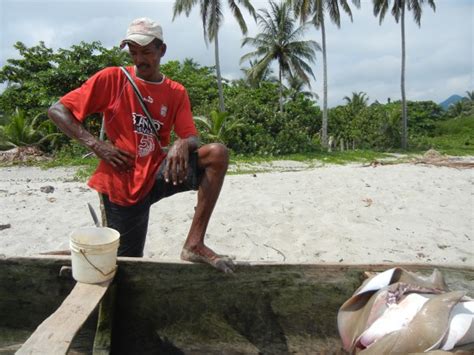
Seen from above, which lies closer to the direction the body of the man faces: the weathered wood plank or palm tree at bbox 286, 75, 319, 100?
the weathered wood plank

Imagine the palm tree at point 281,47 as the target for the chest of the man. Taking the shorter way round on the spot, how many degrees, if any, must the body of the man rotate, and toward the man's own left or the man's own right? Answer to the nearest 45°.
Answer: approximately 135° to the man's own left

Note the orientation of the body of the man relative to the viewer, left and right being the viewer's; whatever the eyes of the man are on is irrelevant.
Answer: facing the viewer and to the right of the viewer

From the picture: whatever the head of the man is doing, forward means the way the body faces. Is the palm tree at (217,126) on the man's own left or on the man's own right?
on the man's own left
